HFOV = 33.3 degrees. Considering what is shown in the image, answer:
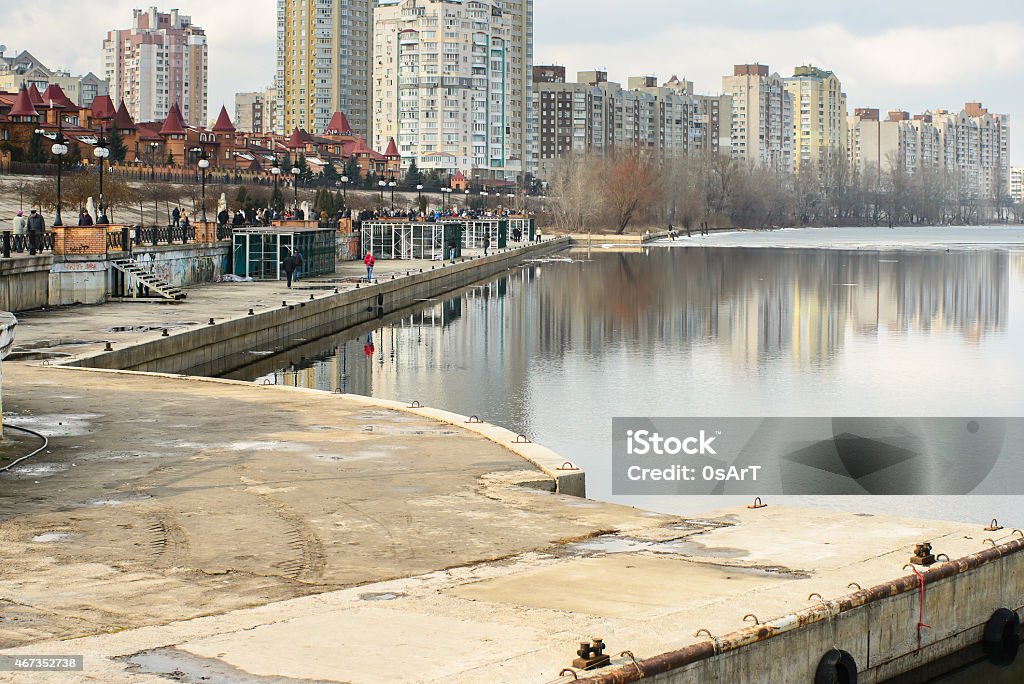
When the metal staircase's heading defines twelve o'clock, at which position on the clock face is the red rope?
The red rope is roughly at 1 o'clock from the metal staircase.

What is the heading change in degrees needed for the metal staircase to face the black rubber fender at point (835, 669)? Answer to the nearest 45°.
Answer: approximately 45° to its right

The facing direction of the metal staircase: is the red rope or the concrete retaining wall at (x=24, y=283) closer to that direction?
the red rope

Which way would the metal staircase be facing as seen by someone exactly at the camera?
facing the viewer and to the right of the viewer
